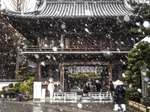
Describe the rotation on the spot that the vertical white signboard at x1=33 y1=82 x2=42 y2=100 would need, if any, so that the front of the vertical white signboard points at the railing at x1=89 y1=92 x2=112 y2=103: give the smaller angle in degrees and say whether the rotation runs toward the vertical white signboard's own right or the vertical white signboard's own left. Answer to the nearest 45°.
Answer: approximately 90° to the vertical white signboard's own left

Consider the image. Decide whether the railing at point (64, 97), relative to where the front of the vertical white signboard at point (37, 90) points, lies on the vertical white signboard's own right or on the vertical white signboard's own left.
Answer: on the vertical white signboard's own left

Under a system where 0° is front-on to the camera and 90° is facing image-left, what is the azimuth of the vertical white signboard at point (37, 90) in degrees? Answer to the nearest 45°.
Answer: approximately 0°
